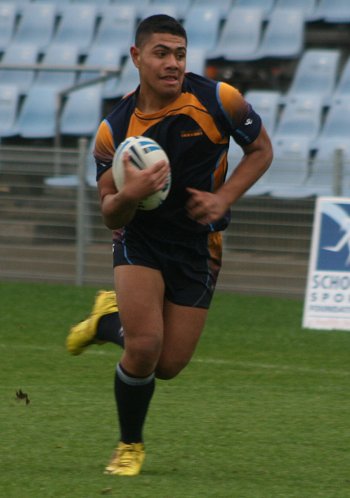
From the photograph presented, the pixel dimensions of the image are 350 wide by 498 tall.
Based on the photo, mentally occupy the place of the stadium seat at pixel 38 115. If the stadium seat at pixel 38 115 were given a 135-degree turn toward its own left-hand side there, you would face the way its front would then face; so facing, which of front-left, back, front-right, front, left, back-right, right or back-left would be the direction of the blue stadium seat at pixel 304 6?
front

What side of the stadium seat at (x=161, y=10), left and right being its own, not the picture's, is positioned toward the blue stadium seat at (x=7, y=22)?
right

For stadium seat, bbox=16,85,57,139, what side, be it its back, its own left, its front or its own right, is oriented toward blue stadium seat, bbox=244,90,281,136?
left

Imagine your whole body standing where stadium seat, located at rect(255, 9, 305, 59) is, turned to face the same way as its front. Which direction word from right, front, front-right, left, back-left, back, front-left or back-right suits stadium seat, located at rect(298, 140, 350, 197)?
front-left

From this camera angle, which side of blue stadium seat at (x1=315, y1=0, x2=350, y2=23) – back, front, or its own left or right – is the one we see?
front

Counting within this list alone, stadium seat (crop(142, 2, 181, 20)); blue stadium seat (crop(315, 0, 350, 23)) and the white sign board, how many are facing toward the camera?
3

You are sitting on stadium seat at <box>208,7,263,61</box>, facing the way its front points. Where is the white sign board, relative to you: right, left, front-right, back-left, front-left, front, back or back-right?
front-left

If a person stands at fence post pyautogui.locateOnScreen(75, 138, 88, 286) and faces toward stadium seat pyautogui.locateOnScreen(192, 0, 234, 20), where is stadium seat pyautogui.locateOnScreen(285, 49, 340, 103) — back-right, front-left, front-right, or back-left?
front-right

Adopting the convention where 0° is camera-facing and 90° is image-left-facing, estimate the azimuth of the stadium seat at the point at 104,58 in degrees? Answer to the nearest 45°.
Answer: approximately 45°

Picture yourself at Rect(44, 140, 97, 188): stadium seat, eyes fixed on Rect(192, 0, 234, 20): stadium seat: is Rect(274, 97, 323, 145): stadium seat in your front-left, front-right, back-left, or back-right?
front-right

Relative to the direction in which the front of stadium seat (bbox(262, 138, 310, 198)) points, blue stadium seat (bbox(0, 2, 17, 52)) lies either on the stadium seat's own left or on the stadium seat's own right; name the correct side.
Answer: on the stadium seat's own right

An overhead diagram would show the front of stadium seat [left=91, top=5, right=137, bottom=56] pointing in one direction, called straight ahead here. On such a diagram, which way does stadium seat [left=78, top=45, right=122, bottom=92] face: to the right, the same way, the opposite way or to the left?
the same way

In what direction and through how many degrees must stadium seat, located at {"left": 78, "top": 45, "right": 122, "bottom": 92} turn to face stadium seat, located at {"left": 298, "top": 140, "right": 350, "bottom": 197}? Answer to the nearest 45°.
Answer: approximately 90° to its left

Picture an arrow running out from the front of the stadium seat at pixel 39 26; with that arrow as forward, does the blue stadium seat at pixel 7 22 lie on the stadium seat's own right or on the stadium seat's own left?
on the stadium seat's own right

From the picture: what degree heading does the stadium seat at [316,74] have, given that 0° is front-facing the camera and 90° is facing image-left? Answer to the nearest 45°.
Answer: approximately 45°

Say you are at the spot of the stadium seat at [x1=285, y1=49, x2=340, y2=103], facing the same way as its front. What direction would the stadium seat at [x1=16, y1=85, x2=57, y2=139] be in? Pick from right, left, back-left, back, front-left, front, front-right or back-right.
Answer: front-right

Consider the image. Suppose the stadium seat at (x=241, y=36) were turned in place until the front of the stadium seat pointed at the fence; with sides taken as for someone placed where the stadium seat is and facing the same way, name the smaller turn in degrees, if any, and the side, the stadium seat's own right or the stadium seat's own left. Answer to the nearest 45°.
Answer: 0° — it already faces it

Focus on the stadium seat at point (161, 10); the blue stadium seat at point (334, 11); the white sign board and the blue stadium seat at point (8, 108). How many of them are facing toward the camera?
4
